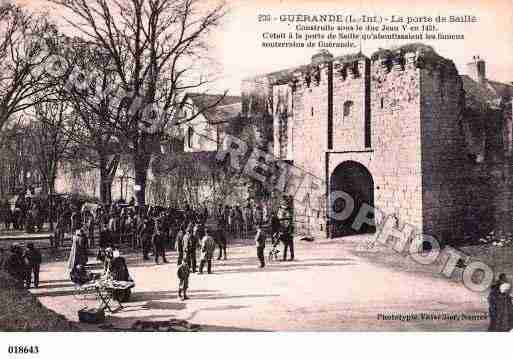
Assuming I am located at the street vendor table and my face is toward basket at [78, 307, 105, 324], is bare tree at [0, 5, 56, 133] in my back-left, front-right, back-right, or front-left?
back-right

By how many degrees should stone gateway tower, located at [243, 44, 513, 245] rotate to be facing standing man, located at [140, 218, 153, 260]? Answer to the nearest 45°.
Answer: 0° — it already faces them

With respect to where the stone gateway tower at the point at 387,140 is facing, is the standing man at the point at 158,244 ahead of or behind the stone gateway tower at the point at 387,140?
ahead

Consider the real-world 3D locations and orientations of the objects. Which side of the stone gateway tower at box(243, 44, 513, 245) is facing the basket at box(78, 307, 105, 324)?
front

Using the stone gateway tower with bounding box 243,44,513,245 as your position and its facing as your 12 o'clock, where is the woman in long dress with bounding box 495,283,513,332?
The woman in long dress is roughly at 10 o'clock from the stone gateway tower.

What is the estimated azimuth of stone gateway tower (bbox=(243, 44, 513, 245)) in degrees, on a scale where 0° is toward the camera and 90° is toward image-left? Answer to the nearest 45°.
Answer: approximately 45°

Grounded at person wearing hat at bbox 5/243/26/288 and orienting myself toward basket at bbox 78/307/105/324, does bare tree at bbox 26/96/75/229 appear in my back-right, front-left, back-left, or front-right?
back-left

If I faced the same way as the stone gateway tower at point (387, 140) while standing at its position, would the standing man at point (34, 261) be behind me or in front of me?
in front
